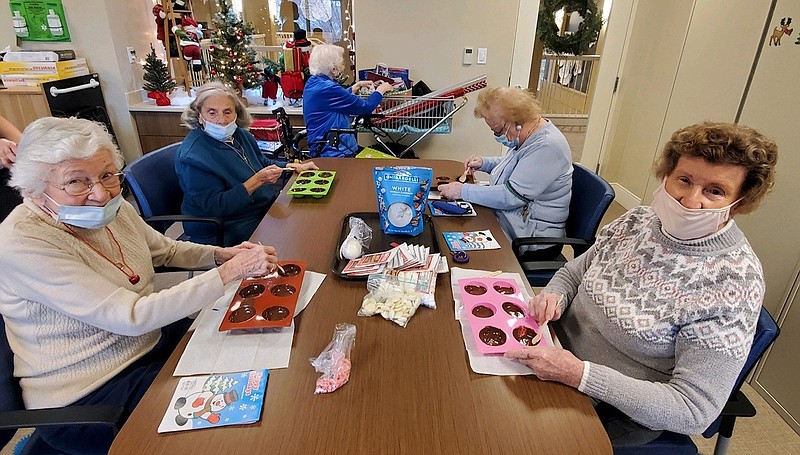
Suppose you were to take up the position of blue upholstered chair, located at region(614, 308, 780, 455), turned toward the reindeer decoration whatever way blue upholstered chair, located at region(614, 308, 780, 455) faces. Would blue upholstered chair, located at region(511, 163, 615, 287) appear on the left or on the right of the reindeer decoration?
left

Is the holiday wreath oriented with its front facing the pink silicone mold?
yes

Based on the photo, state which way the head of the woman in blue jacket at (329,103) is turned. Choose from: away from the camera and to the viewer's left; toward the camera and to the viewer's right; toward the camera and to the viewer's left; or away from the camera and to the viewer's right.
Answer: away from the camera and to the viewer's right

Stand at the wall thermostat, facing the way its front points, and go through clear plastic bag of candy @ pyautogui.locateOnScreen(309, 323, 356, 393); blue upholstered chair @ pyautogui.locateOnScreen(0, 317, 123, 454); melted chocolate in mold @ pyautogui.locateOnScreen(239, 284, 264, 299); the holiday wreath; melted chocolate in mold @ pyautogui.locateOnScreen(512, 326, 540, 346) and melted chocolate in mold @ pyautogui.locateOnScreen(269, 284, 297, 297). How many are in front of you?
5

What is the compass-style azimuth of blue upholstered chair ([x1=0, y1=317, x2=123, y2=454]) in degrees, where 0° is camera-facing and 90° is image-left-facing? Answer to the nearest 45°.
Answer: approximately 270°

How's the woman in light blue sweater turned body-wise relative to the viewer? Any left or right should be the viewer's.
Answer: facing to the left of the viewer

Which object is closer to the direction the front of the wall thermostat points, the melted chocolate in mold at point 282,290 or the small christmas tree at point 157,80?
the melted chocolate in mold

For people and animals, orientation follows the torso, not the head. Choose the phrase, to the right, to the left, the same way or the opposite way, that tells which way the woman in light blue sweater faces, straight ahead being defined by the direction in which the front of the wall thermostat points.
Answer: to the right

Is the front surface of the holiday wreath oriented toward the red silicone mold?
yes

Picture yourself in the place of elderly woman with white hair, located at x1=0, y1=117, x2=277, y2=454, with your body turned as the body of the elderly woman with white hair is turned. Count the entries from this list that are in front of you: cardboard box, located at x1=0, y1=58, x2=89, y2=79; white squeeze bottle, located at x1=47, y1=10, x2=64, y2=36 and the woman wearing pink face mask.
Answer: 1

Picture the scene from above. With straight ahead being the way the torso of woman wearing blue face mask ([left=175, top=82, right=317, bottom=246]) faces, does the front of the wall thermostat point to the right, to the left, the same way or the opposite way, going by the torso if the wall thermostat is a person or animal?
to the right

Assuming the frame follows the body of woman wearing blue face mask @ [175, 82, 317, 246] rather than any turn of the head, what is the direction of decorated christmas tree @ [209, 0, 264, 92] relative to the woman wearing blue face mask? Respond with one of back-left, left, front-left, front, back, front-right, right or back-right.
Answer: back-left

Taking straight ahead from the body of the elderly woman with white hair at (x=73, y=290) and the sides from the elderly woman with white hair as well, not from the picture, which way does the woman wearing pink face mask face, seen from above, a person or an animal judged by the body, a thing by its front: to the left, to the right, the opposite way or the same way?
the opposite way

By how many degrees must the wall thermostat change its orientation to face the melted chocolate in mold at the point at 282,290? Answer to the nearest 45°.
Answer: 0° — it already faces it

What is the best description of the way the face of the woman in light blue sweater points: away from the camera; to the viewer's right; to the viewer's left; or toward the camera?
to the viewer's left
